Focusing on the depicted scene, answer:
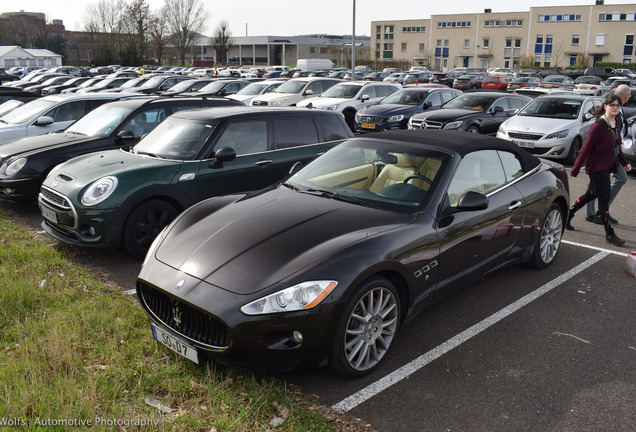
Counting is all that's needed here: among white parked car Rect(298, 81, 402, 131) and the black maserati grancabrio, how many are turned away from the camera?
0

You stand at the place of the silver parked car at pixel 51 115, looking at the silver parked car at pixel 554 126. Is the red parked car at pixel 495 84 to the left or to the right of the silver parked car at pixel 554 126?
left

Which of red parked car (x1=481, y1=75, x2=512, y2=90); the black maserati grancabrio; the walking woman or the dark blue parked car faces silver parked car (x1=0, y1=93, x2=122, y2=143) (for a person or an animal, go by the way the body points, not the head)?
the dark blue parked car

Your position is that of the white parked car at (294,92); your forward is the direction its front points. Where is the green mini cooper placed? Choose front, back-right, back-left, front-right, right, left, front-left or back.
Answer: front-left

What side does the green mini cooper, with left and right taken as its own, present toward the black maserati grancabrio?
left

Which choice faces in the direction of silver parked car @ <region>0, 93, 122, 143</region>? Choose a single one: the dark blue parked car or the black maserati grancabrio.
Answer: the dark blue parked car

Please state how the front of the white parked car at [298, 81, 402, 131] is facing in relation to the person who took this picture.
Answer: facing the viewer and to the left of the viewer
